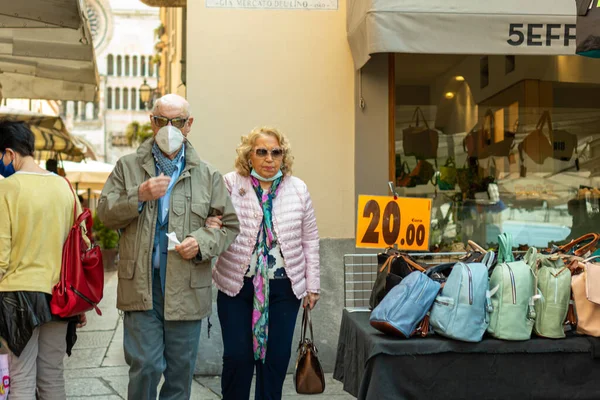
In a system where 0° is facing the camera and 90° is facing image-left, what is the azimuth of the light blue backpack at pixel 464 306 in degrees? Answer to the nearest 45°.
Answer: approximately 45°

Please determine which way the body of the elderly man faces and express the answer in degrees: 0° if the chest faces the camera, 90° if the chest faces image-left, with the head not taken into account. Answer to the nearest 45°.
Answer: approximately 0°

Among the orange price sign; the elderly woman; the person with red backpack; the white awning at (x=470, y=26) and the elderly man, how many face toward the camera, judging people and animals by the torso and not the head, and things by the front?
4

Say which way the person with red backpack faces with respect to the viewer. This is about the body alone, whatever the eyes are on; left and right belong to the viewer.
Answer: facing away from the viewer and to the left of the viewer
